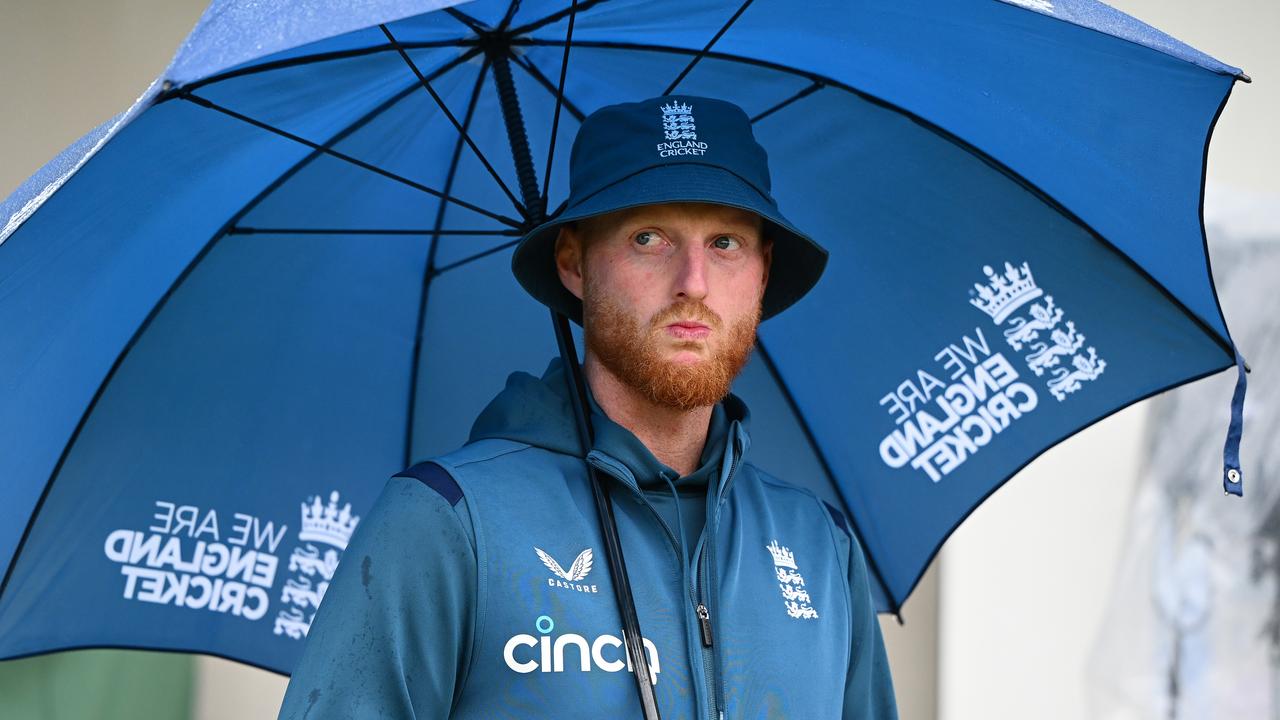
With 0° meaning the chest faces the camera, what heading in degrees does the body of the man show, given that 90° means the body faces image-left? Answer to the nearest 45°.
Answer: approximately 315°
